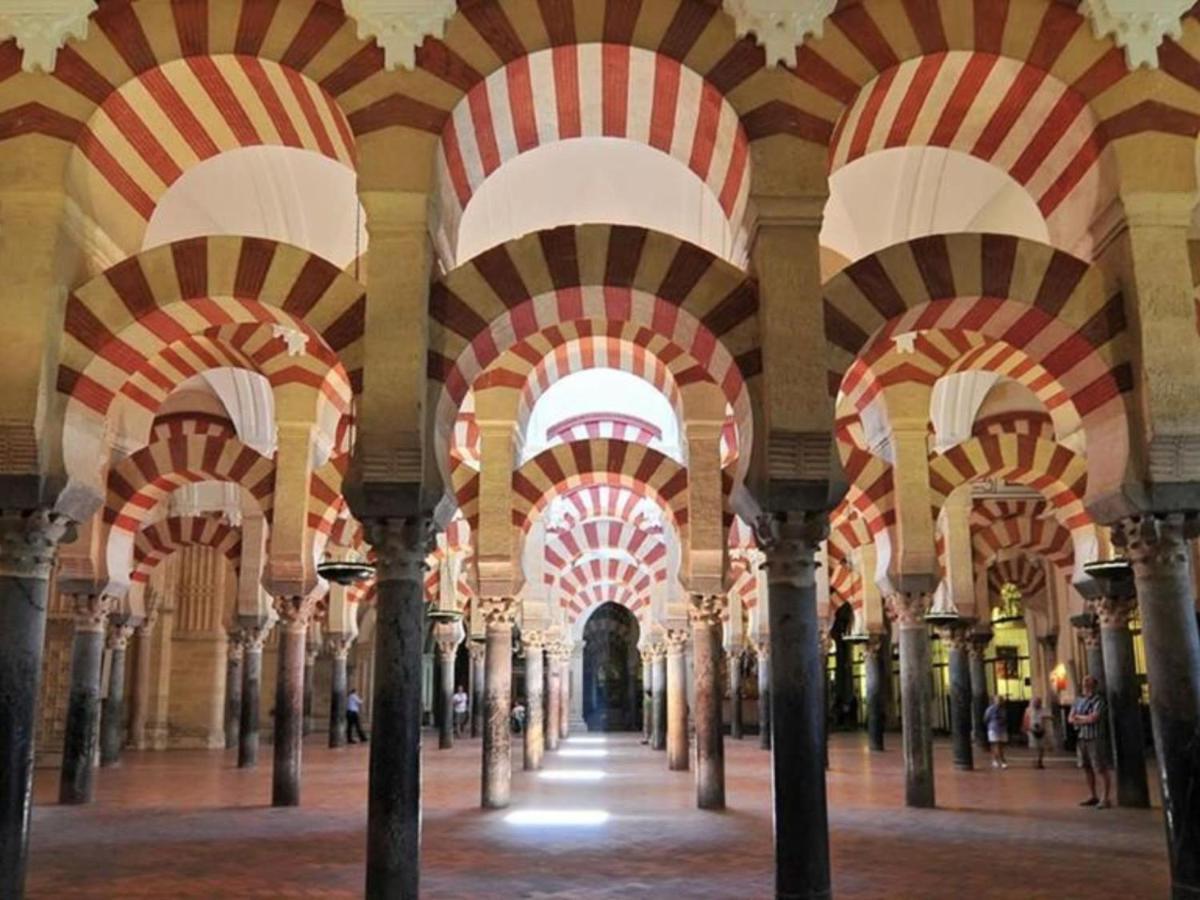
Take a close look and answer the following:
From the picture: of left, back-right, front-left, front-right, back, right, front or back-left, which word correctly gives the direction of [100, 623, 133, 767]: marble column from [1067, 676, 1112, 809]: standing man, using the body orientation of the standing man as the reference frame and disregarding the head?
front-right

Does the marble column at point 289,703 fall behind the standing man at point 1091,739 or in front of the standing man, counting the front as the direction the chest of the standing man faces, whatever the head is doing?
in front

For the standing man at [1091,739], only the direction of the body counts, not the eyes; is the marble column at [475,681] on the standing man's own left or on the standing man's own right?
on the standing man's own right

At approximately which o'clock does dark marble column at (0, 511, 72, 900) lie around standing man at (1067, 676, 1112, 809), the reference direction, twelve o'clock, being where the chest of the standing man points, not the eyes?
The dark marble column is roughly at 12 o'clock from the standing man.

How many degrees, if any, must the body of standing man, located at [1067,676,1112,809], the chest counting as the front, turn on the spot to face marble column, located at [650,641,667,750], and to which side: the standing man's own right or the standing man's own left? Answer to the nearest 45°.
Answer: approximately 90° to the standing man's own right

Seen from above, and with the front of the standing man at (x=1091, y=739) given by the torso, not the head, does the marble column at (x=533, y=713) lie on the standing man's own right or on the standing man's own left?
on the standing man's own right

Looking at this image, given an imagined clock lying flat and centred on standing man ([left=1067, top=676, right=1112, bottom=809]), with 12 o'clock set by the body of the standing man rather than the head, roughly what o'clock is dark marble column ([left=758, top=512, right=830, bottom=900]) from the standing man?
The dark marble column is roughly at 11 o'clock from the standing man.

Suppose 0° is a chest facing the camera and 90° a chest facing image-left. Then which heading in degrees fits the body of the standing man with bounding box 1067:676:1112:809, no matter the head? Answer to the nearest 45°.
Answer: approximately 45°

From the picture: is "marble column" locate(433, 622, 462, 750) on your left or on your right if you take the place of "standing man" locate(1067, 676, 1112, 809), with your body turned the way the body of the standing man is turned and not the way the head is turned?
on your right

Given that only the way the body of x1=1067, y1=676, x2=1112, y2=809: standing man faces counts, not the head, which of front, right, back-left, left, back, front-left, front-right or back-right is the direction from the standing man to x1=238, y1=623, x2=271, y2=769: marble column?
front-right

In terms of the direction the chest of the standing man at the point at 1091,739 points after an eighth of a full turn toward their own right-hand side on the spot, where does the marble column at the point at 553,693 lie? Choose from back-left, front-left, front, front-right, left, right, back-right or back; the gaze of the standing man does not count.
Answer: front-right
